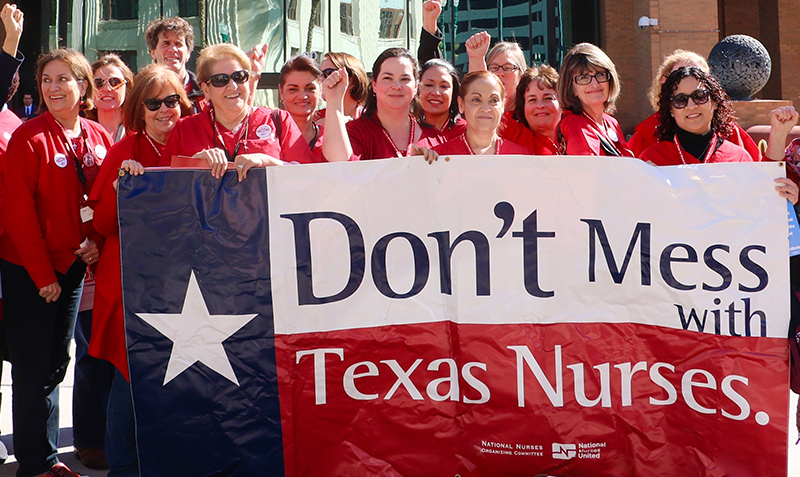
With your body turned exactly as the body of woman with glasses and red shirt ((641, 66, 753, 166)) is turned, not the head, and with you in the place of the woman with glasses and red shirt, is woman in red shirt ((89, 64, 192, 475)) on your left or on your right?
on your right

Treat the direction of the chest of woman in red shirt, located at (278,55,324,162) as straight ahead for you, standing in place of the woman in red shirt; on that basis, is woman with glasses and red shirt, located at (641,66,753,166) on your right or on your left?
on your left

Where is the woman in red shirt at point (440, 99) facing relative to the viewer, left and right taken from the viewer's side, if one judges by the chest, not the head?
facing the viewer

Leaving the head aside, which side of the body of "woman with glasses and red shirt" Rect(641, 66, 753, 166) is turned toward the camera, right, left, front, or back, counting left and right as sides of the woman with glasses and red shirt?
front

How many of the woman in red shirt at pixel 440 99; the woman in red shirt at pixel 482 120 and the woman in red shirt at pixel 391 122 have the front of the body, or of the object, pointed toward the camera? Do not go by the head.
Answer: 3

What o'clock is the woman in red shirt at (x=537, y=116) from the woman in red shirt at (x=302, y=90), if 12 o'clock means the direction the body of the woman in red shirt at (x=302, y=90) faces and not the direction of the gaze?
the woman in red shirt at (x=537, y=116) is roughly at 9 o'clock from the woman in red shirt at (x=302, y=90).
